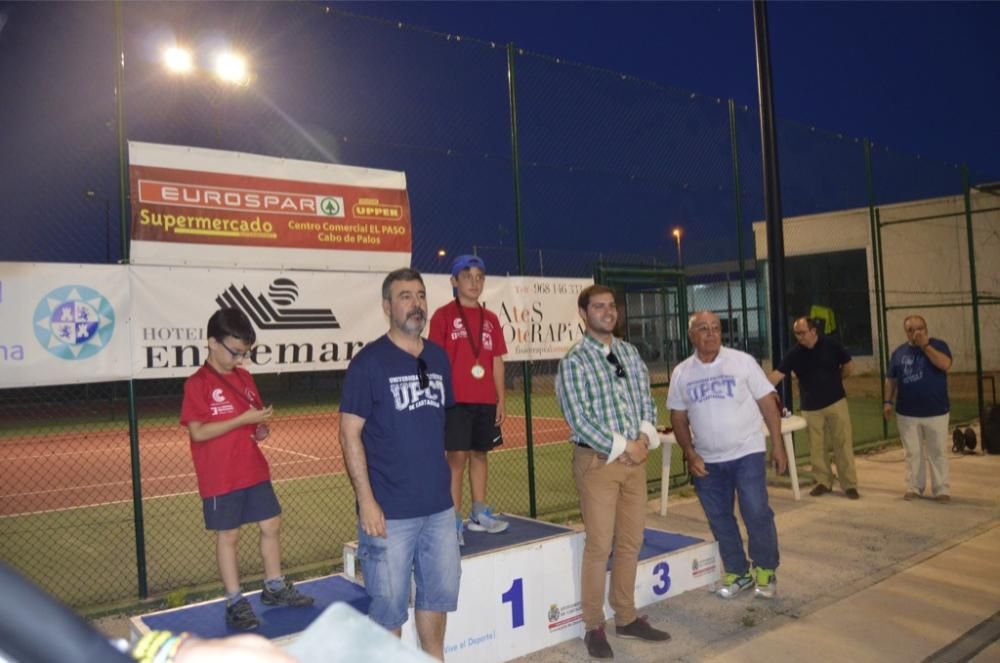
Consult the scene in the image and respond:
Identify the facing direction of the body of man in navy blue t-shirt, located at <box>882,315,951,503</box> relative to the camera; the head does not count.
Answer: toward the camera

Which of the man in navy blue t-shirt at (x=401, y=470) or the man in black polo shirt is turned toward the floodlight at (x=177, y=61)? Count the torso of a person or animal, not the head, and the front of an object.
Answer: the man in black polo shirt

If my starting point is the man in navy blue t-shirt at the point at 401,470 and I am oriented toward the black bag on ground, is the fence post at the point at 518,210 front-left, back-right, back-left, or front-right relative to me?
front-left

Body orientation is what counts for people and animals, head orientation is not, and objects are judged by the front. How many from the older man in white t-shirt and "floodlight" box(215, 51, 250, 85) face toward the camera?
2

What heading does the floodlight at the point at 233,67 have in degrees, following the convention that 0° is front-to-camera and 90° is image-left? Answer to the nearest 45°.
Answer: approximately 0°

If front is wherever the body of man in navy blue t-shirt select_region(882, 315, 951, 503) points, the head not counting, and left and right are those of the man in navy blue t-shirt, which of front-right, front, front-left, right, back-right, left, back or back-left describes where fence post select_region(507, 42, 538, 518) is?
front-right

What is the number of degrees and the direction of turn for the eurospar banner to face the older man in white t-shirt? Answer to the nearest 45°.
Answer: approximately 45° to its left

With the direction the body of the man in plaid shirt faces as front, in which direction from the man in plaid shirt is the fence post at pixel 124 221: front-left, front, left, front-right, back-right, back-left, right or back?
back-right

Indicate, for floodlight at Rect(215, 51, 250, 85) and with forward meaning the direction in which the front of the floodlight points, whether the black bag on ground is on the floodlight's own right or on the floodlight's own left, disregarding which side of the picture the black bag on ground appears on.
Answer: on the floodlight's own left

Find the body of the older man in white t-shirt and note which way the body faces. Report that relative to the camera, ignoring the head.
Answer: toward the camera

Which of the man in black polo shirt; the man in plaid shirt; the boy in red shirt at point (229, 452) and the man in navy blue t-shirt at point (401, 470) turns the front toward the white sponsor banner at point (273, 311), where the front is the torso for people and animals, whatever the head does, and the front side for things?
the man in black polo shirt

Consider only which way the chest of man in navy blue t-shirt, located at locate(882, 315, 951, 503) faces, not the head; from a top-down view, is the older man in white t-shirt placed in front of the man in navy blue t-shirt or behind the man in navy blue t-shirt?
in front

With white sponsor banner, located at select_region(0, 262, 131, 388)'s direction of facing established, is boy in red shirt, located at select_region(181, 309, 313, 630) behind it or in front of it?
in front

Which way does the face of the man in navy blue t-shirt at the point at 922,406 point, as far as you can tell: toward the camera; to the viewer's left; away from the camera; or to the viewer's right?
toward the camera

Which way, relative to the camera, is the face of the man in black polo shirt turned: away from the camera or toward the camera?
toward the camera

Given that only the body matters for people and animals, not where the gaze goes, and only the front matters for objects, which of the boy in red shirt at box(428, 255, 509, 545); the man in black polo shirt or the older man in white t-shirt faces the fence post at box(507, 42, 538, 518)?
the man in black polo shirt

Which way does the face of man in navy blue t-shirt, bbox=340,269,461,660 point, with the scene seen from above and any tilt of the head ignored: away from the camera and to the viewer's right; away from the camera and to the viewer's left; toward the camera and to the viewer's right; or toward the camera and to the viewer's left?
toward the camera and to the viewer's right
